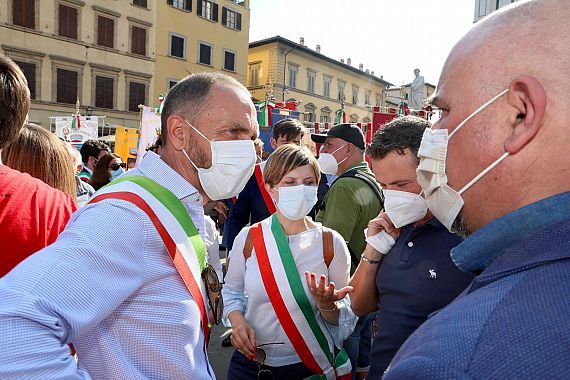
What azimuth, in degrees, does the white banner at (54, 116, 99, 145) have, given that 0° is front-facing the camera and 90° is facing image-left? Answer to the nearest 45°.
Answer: approximately 0°

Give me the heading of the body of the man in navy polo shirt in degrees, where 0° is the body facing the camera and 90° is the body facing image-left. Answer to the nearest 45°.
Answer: approximately 45°

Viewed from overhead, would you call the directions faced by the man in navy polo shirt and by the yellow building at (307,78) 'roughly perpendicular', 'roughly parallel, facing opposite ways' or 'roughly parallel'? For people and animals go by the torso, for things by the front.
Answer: roughly perpendicular

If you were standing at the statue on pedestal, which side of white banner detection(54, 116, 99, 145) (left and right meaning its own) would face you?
left

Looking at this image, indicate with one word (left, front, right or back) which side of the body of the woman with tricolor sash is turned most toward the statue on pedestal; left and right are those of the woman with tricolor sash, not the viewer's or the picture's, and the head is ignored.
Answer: back

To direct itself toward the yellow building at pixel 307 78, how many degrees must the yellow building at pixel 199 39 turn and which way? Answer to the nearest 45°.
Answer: approximately 90° to its left

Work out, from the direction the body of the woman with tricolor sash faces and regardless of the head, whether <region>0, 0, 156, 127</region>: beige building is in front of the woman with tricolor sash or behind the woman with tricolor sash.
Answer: behind

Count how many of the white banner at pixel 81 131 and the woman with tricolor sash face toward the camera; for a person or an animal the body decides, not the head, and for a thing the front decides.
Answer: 2
